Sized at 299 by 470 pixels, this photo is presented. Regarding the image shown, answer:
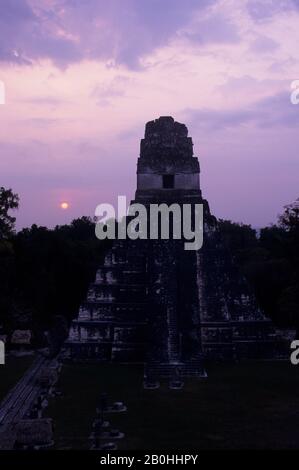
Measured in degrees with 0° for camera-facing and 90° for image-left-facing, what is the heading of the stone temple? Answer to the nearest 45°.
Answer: approximately 0°

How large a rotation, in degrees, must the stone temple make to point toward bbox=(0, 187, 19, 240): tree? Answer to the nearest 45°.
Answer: approximately 90° to its right
